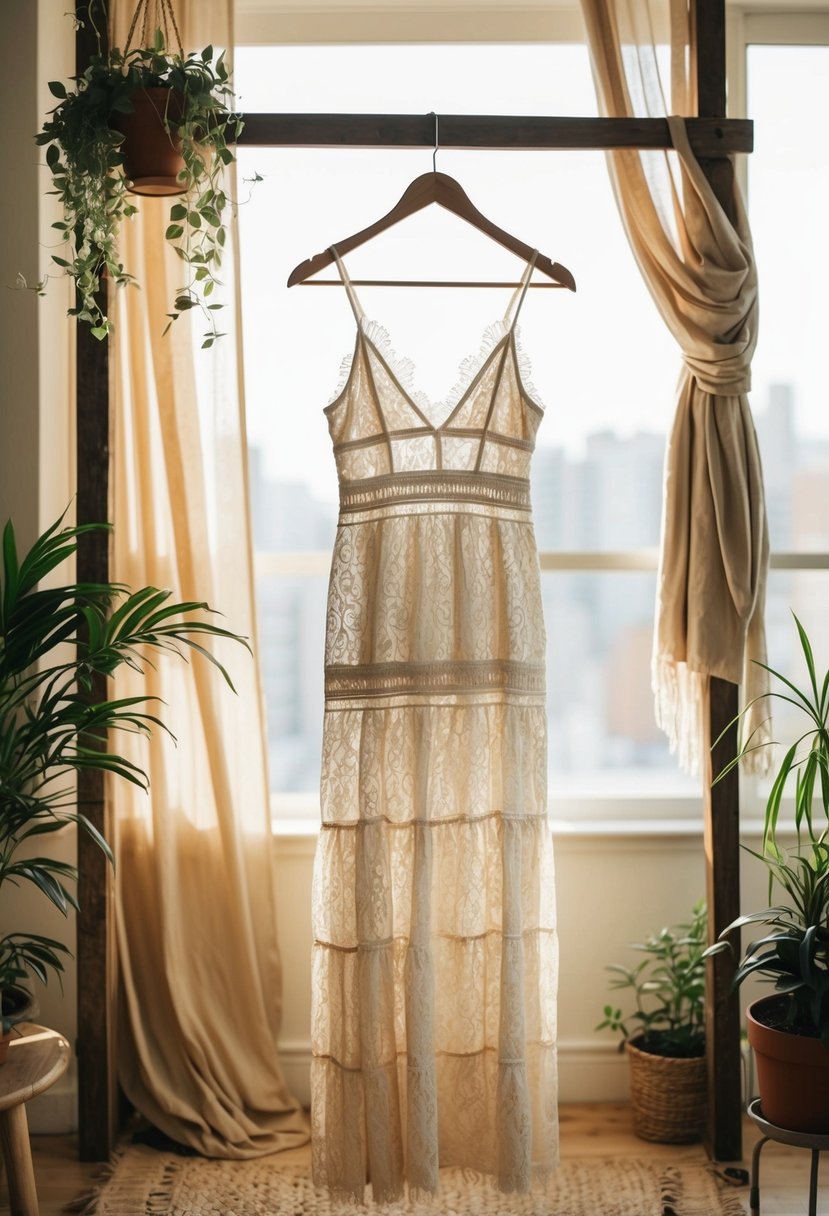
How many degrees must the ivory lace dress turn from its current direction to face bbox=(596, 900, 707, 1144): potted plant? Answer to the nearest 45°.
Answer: approximately 135° to its left

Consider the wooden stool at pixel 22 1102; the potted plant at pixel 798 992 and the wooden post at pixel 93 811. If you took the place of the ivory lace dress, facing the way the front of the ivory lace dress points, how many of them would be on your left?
1

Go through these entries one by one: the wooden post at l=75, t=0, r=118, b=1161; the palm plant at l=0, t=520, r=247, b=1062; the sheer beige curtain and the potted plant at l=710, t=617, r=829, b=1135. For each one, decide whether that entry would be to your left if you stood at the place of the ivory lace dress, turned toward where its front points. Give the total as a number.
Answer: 1

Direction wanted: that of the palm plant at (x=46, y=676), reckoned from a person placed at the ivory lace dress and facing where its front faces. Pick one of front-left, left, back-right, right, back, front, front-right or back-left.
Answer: right

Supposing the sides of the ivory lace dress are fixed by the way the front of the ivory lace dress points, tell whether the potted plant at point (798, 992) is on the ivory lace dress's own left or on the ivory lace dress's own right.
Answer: on the ivory lace dress's own left

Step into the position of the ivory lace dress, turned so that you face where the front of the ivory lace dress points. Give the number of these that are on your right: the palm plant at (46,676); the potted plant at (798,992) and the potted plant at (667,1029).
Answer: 1

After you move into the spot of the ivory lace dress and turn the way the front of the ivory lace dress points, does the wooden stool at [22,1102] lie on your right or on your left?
on your right

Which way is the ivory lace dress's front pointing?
toward the camera

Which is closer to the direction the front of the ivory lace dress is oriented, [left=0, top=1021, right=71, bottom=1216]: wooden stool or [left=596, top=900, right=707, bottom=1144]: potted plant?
the wooden stool
